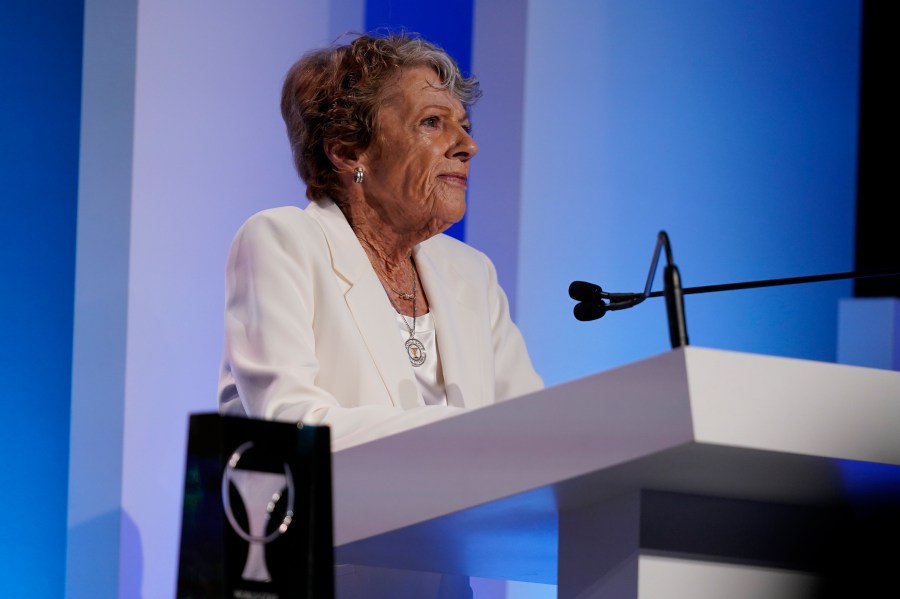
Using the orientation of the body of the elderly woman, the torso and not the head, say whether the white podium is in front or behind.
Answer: in front

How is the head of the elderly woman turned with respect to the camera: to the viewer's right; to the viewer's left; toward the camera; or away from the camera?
to the viewer's right

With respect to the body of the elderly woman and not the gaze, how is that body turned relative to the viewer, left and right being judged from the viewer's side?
facing the viewer and to the right of the viewer
